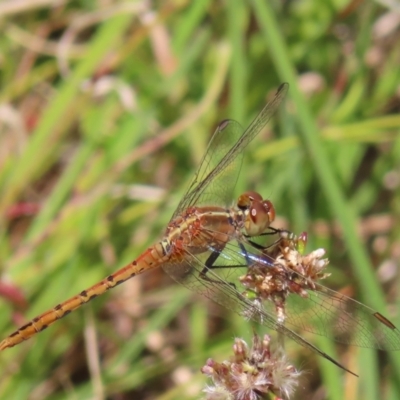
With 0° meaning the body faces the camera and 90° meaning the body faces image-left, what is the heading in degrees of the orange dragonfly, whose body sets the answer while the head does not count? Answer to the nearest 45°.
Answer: approximately 270°
